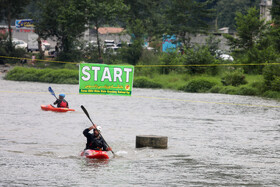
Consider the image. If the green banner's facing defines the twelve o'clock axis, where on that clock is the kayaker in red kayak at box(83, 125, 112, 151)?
The kayaker in red kayak is roughly at 12 o'clock from the green banner.

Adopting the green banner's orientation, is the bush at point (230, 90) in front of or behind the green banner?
behind

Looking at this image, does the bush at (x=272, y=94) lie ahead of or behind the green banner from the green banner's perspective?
behind

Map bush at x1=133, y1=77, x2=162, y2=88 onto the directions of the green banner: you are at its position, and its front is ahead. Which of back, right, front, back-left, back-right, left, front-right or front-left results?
back

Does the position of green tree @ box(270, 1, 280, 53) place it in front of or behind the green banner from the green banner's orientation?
behind

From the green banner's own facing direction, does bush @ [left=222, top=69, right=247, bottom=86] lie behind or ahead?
behind

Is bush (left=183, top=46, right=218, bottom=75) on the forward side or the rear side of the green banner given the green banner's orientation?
on the rear side

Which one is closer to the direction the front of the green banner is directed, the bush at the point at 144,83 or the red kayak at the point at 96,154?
the red kayak

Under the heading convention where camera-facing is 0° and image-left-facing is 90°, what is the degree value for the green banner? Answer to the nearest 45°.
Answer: approximately 0°
